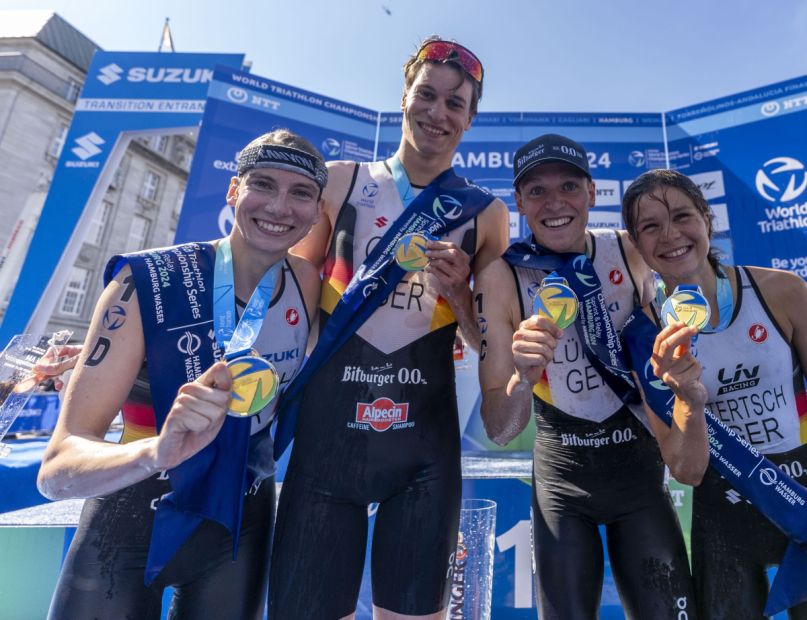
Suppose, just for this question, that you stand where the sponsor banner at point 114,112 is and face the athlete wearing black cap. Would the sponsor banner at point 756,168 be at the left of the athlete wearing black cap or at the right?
left

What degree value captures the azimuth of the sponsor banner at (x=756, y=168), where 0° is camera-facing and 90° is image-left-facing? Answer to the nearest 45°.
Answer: approximately 45°

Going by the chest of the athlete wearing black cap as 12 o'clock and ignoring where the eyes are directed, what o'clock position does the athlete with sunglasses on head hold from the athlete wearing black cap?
The athlete with sunglasses on head is roughly at 2 o'clock from the athlete wearing black cap.

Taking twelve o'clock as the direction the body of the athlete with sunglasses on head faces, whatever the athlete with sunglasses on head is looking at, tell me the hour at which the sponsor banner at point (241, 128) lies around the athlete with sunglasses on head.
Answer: The sponsor banner is roughly at 5 o'clock from the athlete with sunglasses on head.

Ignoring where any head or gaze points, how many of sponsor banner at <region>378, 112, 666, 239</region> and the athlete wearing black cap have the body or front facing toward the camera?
2

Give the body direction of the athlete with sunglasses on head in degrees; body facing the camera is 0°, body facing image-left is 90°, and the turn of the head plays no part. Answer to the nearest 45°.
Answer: approximately 0°

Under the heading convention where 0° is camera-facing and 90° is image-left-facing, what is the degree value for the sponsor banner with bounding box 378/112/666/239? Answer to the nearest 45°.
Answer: approximately 0°
